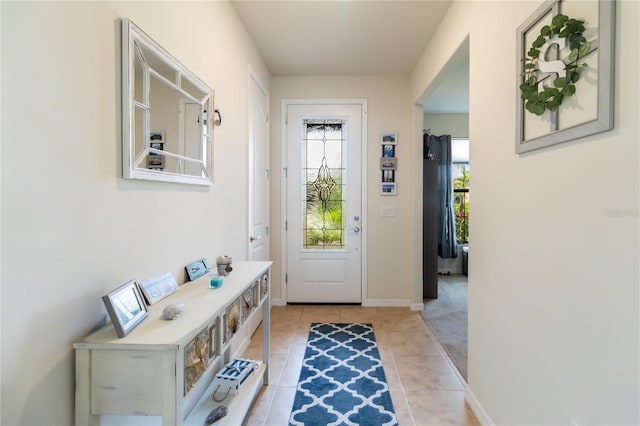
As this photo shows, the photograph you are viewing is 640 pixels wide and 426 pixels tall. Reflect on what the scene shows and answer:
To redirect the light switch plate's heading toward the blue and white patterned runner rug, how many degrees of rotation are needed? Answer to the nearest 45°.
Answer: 0° — it already faces it

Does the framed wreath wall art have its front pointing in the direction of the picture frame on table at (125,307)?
yes

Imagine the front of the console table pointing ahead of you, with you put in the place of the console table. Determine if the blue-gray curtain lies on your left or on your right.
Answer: on your left

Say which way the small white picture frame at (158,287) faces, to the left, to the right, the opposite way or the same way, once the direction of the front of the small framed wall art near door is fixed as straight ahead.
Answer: to the left

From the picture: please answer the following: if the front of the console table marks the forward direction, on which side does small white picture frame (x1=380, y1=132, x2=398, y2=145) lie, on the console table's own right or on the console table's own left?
on the console table's own left

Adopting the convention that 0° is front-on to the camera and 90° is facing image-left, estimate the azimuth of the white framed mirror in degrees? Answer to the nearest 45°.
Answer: approximately 315°

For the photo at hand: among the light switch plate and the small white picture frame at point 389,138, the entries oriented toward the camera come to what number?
2

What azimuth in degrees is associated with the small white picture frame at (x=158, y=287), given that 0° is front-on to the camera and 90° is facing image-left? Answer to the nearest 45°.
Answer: approximately 315°

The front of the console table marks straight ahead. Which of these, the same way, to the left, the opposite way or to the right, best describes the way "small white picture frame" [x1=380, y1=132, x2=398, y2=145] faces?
to the right

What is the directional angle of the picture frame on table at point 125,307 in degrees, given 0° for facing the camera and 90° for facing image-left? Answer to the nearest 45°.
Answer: approximately 315°

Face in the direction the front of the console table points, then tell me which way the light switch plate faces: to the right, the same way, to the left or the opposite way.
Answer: to the right
